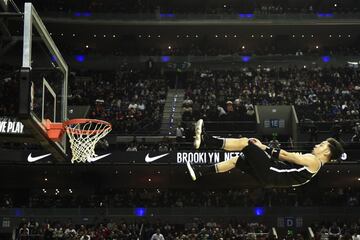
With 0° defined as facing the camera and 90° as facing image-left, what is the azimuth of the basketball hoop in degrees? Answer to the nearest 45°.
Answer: approximately 270°

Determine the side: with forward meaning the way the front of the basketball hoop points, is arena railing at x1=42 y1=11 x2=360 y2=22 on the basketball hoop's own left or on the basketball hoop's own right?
on the basketball hoop's own left

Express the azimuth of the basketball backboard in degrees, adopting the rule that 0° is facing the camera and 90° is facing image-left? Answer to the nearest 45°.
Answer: approximately 270°

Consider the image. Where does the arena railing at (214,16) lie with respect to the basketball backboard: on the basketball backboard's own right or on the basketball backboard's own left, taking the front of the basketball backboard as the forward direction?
on the basketball backboard's own left
